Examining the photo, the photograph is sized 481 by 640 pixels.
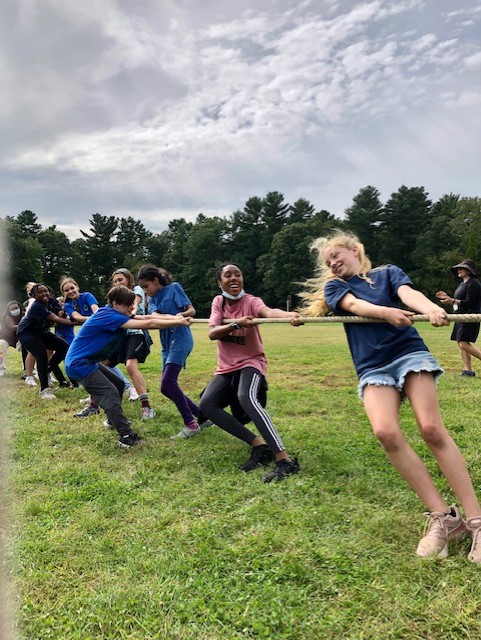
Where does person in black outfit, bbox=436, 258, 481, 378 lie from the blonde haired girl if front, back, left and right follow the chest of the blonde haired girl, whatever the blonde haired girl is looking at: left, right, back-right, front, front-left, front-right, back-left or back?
back

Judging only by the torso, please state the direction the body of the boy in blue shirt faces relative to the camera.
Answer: to the viewer's right

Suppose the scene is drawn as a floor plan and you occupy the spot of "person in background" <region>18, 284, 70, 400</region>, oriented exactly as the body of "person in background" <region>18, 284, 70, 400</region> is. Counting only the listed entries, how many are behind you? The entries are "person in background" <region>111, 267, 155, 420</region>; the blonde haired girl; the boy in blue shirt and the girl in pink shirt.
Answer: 0

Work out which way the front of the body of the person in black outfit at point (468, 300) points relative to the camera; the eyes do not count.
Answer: to the viewer's left

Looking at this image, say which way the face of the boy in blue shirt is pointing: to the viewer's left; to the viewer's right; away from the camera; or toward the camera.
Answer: to the viewer's right

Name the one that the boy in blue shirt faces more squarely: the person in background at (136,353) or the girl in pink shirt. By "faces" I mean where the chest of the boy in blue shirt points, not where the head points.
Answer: the girl in pink shirt

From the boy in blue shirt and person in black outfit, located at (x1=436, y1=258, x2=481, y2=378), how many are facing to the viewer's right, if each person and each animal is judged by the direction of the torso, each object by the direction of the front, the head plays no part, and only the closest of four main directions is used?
1

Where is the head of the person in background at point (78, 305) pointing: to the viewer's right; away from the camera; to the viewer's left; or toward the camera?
toward the camera

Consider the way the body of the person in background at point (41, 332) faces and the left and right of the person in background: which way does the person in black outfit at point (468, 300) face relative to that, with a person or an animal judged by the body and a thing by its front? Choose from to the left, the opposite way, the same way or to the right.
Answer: the opposite way

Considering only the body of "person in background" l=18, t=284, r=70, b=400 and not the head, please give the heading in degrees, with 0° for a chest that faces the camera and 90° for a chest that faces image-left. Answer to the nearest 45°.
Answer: approximately 315°

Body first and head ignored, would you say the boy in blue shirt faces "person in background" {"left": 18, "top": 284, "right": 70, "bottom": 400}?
no

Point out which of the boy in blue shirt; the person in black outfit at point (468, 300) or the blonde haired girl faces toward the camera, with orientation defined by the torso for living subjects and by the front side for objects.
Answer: the blonde haired girl

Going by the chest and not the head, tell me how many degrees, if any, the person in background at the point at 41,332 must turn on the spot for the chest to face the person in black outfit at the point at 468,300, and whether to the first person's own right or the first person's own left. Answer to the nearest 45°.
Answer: approximately 45° to the first person's own left

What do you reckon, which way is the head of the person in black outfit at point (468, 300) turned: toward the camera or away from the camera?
toward the camera
